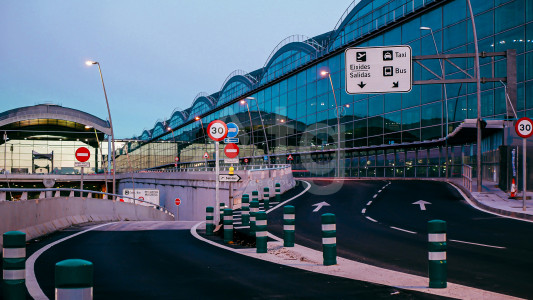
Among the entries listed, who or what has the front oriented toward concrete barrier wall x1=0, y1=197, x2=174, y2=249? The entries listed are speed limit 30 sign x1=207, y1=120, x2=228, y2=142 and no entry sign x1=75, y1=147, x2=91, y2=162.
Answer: the no entry sign

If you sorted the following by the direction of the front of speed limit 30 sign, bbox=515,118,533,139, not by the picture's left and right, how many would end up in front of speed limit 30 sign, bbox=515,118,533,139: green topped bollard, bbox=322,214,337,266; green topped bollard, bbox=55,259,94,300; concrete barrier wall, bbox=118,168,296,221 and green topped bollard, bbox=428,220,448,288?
3

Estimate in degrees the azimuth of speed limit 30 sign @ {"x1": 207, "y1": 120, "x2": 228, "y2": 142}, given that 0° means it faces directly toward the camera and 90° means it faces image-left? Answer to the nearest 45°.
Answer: approximately 0°

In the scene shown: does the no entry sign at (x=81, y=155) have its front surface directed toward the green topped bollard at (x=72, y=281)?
yes

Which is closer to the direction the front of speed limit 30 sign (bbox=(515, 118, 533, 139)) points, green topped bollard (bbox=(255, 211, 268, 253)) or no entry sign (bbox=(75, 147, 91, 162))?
the green topped bollard

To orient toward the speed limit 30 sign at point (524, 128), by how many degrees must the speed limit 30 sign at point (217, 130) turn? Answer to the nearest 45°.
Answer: approximately 90° to its left

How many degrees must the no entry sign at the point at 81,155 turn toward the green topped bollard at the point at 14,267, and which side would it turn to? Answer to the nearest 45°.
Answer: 0° — it already faces it
